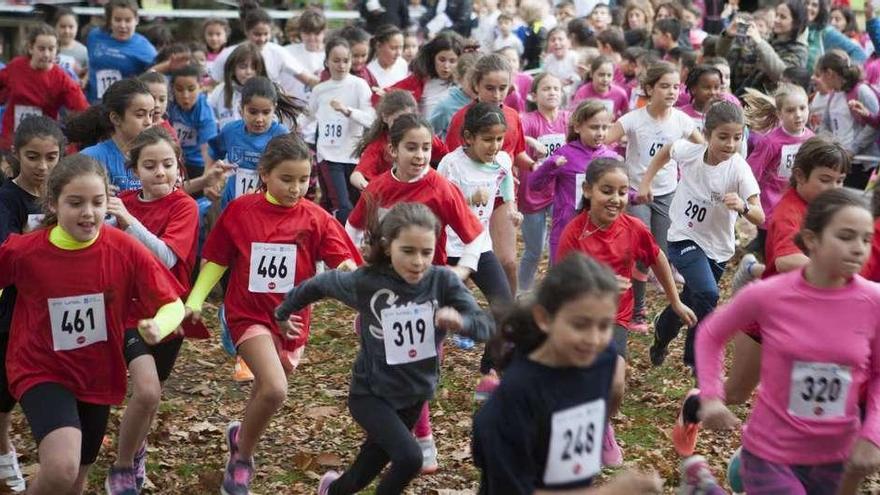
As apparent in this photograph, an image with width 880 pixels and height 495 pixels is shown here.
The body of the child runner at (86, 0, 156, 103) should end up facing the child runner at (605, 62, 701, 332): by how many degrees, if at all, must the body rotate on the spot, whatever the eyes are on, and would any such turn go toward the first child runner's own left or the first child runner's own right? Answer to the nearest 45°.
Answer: approximately 45° to the first child runner's own left

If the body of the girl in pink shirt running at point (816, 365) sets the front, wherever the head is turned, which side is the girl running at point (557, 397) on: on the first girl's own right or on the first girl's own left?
on the first girl's own right

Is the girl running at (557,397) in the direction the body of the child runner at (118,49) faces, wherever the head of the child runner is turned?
yes

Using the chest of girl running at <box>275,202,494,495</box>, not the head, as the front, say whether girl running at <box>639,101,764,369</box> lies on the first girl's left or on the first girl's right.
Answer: on the first girl's left

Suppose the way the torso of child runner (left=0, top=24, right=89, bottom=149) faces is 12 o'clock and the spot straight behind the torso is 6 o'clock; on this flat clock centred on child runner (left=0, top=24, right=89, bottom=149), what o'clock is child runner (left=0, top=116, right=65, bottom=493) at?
child runner (left=0, top=116, right=65, bottom=493) is roughly at 12 o'clock from child runner (left=0, top=24, right=89, bottom=149).

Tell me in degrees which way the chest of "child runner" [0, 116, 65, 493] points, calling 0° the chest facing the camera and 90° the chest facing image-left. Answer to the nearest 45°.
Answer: approximately 315°

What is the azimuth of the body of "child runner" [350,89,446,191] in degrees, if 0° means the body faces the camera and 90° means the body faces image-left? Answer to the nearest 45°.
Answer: approximately 315°

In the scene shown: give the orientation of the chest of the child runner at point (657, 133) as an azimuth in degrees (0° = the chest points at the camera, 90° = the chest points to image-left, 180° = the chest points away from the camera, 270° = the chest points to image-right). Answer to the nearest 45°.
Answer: approximately 315°

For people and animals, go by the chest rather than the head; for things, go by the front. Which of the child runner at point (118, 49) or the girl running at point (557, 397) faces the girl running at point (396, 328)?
the child runner

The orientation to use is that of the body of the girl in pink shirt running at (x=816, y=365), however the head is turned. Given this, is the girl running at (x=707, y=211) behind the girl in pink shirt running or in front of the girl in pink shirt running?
behind
